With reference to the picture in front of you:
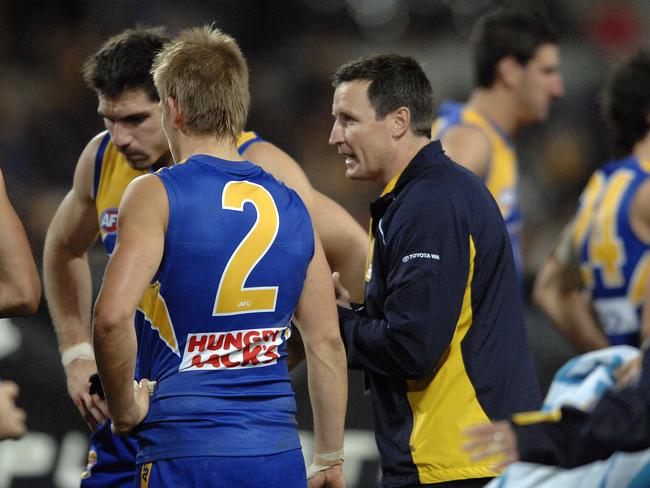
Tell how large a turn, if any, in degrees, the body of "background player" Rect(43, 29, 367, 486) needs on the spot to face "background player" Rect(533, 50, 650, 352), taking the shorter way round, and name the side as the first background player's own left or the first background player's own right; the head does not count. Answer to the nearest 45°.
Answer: approximately 135° to the first background player's own left

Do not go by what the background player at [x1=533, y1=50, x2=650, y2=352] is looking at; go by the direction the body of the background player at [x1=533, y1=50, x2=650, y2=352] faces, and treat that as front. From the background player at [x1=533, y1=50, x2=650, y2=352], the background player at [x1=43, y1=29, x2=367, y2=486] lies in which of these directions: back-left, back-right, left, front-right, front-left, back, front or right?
back

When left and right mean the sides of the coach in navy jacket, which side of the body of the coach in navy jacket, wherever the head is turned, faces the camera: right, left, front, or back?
left

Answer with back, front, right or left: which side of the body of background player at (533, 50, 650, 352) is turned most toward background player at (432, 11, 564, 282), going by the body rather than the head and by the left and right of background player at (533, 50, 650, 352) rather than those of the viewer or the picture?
left

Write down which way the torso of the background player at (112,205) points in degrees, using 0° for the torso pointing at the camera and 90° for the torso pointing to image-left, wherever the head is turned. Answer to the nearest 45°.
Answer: approximately 0°

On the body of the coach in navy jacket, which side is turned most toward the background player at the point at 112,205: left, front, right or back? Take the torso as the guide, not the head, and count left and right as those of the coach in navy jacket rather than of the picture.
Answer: front

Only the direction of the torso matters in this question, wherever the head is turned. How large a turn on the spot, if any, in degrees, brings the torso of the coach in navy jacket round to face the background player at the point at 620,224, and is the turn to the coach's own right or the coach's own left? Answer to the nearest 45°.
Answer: approximately 90° to the coach's own right

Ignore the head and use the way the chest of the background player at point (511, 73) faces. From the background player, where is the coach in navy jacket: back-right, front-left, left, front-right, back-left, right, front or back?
right

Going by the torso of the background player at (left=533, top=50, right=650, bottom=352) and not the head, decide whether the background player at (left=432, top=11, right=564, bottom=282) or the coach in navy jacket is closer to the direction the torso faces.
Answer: the background player

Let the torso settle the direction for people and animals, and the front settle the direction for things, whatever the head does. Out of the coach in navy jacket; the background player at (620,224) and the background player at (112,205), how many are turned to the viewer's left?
1

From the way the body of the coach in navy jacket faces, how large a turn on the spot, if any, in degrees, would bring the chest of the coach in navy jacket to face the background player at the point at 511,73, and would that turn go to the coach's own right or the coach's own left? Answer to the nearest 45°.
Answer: approximately 90° to the coach's own right

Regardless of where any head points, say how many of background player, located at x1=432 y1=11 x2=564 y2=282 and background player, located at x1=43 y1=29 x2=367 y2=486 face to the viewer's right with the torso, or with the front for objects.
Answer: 1

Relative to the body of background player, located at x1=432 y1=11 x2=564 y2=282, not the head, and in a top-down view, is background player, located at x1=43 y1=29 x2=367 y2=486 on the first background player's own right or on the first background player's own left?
on the first background player's own right

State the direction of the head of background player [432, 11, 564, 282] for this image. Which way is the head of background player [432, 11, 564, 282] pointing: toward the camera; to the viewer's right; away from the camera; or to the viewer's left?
to the viewer's right

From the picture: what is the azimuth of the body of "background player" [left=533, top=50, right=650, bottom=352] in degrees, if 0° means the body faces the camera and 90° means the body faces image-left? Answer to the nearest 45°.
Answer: approximately 225°

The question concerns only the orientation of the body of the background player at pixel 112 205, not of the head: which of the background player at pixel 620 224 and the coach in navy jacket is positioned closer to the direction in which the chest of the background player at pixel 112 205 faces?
the coach in navy jacket
